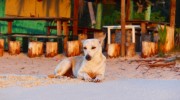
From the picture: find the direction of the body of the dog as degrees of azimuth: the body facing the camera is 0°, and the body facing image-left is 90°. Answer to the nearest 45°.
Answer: approximately 315°

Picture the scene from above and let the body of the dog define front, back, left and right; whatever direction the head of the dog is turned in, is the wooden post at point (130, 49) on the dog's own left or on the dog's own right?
on the dog's own left

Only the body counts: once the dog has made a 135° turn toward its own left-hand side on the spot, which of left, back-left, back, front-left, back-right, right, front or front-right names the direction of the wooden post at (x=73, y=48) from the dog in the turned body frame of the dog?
front

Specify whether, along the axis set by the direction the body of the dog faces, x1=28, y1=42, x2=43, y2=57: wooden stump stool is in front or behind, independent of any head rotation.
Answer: behind

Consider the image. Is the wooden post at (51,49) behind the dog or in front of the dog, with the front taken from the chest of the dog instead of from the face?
behind
